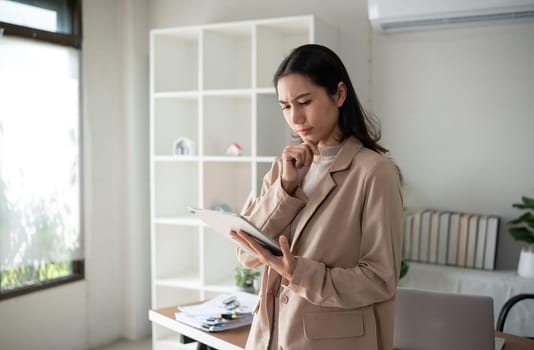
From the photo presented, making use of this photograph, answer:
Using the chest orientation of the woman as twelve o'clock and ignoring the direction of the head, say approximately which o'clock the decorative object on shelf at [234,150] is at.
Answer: The decorative object on shelf is roughly at 4 o'clock from the woman.

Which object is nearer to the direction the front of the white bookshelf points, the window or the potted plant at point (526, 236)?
the window

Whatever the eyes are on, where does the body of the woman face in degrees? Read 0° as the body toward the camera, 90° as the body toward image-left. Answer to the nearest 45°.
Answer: approximately 45°

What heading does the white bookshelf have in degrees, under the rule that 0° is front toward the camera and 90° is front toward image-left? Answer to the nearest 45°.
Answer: approximately 45°

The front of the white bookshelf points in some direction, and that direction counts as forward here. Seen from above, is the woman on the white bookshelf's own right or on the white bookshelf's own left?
on the white bookshelf's own left

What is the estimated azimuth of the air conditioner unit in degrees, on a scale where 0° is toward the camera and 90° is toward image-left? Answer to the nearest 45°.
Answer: approximately 45°

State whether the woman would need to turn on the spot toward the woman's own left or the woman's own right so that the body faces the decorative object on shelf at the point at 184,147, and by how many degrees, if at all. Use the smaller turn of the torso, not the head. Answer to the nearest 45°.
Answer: approximately 90° to the woman's own right

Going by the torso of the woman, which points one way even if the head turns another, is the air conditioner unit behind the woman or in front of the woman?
behind

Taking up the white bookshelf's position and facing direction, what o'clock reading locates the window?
The window is roughly at 1 o'clock from the white bookshelf.
